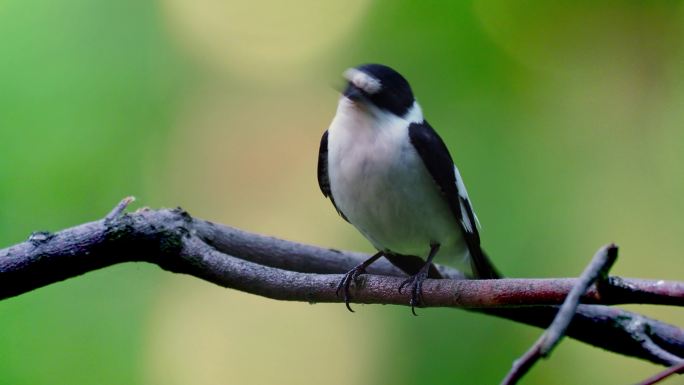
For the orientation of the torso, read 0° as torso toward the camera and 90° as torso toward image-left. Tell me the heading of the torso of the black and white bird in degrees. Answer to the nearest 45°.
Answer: approximately 45°

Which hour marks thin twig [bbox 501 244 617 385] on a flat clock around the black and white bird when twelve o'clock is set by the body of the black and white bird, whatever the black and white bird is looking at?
The thin twig is roughly at 8 o'clock from the black and white bird.
